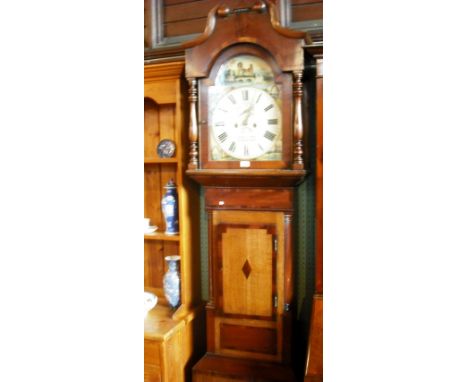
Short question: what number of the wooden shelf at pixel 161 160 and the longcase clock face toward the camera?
2

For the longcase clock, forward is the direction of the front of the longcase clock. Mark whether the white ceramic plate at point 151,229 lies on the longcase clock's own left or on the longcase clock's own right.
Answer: on the longcase clock's own right

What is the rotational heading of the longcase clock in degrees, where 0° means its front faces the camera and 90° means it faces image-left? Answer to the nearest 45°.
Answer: approximately 0°

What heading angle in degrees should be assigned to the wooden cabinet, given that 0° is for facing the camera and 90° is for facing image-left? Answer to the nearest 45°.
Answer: approximately 45°
